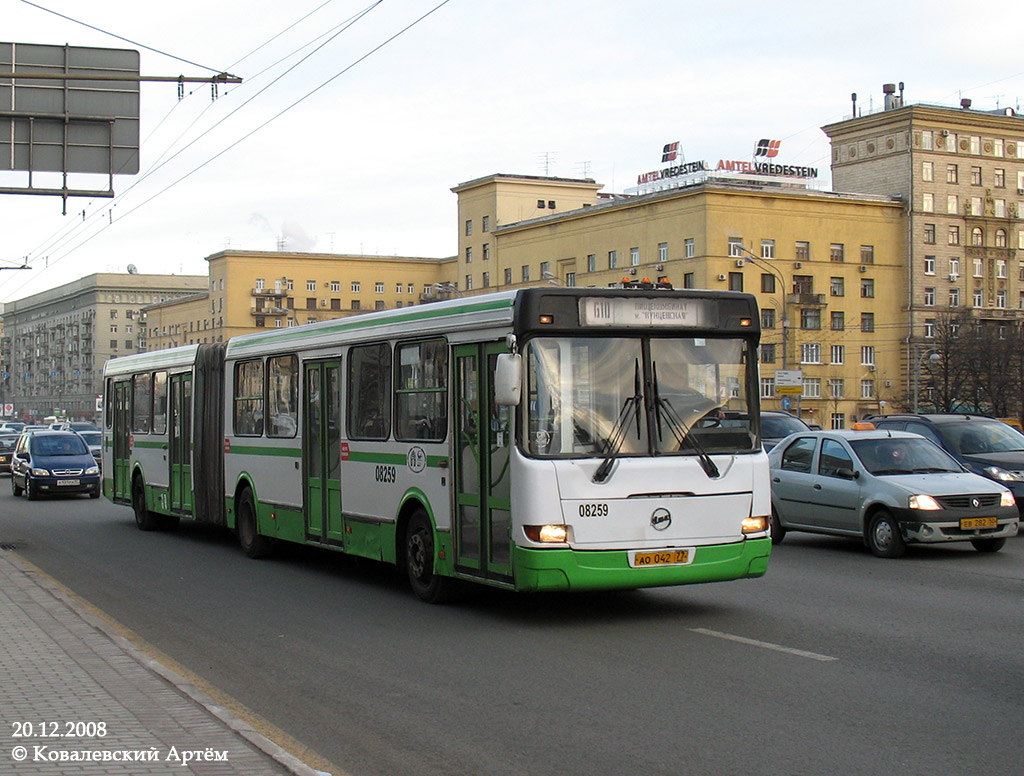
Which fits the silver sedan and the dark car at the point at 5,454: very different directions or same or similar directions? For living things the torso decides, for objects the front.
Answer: same or similar directions

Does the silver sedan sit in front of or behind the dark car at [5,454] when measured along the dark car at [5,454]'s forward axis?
in front

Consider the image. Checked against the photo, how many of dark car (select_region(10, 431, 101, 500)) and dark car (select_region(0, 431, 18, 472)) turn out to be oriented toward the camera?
2

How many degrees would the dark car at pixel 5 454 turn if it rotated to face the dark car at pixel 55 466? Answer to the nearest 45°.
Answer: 0° — it already faces it

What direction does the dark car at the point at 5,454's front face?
toward the camera

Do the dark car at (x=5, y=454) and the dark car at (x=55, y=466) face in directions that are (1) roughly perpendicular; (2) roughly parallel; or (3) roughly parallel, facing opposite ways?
roughly parallel

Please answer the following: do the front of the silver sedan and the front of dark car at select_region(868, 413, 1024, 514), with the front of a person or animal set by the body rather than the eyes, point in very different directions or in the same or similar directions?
same or similar directions

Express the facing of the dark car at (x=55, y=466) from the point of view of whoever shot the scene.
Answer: facing the viewer

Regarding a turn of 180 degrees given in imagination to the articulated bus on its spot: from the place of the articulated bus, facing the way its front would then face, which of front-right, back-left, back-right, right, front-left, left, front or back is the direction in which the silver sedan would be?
right

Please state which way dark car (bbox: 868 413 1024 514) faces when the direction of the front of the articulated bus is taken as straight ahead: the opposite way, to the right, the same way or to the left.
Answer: the same way

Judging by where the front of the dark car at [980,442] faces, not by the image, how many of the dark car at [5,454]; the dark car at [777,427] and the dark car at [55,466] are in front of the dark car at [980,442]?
0

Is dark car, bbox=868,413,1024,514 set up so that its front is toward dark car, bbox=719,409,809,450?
no

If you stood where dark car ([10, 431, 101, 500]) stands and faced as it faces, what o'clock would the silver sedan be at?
The silver sedan is roughly at 11 o'clock from the dark car.

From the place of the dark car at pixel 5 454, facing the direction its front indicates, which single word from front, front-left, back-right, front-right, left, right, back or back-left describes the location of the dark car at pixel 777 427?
front-left
